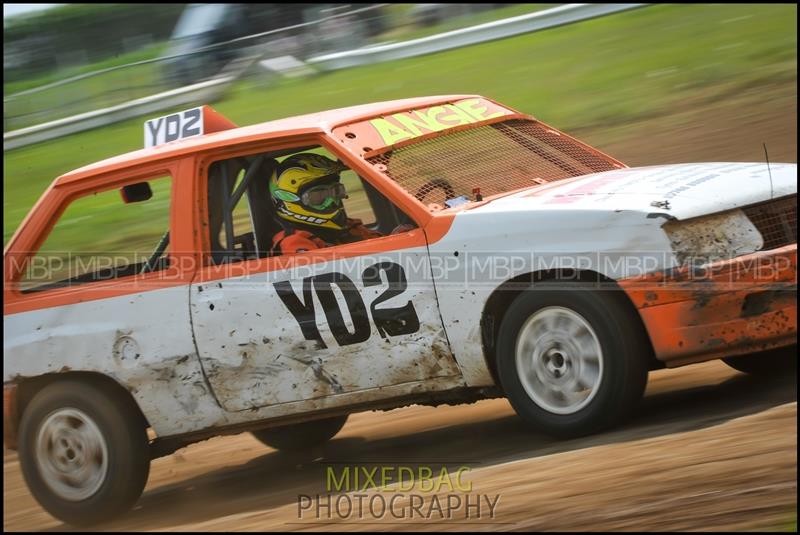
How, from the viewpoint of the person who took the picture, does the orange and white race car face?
facing the viewer and to the right of the viewer

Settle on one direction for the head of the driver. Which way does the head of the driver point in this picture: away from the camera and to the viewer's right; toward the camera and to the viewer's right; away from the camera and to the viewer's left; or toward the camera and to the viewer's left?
toward the camera and to the viewer's right

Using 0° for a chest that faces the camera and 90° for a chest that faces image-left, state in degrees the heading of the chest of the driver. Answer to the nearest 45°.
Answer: approximately 315°
